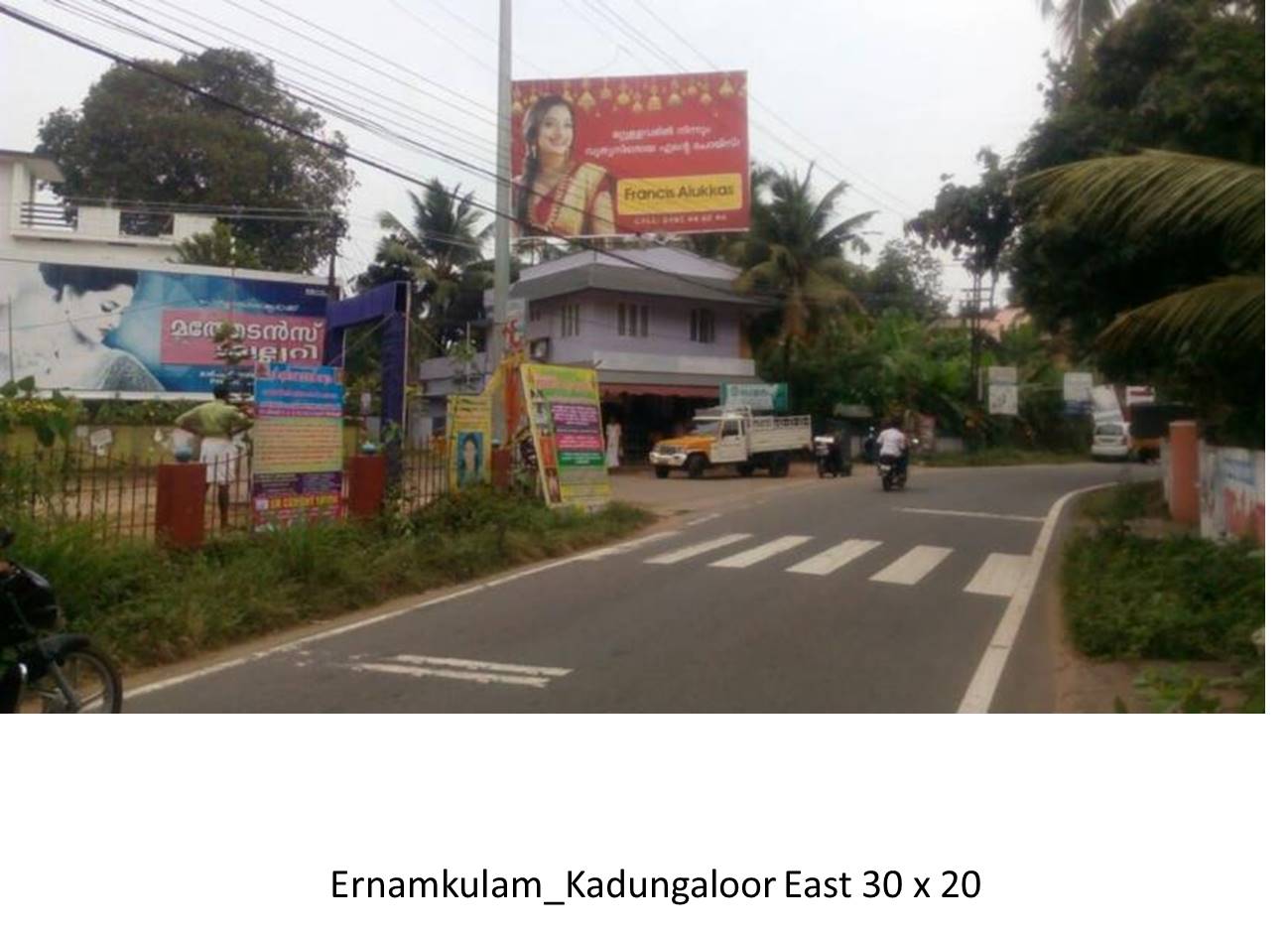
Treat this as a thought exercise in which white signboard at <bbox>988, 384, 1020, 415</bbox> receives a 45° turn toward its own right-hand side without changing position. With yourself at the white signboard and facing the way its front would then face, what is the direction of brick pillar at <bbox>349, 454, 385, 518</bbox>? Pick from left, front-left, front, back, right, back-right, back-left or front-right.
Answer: front-left

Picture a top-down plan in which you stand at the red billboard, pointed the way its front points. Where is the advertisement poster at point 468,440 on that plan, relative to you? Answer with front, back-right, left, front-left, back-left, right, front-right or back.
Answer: front

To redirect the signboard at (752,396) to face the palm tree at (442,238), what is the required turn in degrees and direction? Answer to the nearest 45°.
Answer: approximately 90° to its right

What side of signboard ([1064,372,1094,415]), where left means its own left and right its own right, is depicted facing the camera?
front

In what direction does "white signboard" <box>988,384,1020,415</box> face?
toward the camera

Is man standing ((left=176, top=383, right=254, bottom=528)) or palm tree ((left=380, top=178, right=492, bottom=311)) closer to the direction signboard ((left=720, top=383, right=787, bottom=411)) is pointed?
the man standing

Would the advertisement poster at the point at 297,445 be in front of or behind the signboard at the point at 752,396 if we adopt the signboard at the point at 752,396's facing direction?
in front

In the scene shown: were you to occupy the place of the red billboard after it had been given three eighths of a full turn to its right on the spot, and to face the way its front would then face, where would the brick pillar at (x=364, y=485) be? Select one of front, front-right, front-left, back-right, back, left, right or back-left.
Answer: back-left

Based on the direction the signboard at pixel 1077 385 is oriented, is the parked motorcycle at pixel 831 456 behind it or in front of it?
in front
